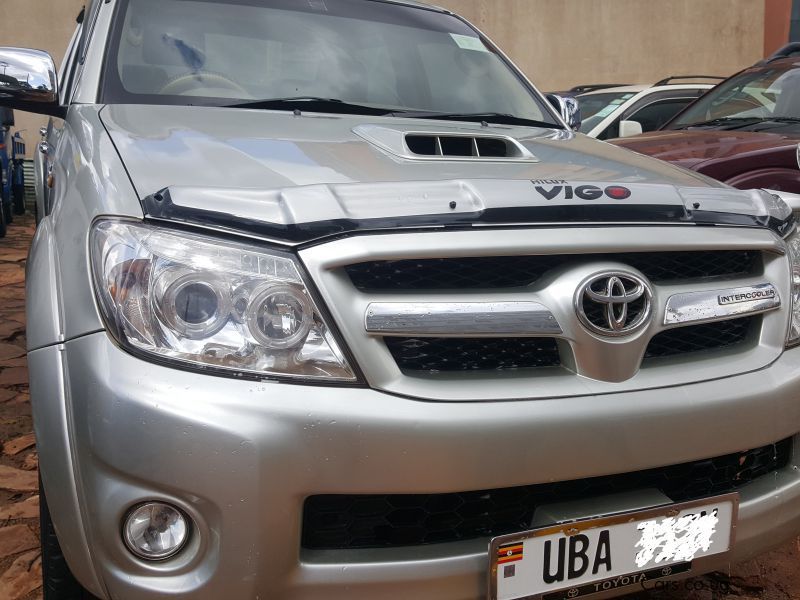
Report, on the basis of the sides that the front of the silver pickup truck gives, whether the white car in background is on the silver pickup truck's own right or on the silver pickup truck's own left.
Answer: on the silver pickup truck's own left

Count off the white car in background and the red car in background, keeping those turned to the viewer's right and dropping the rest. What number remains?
0

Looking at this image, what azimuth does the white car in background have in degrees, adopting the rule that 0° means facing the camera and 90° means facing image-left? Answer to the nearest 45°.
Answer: approximately 45°

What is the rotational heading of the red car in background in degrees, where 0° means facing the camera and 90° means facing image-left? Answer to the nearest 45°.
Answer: approximately 45°

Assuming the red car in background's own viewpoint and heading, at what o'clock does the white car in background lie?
The white car in background is roughly at 4 o'clock from the red car in background.

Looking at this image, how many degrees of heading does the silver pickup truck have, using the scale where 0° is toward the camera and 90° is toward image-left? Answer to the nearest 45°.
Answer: approximately 315°

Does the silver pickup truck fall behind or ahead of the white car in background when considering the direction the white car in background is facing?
ahead
